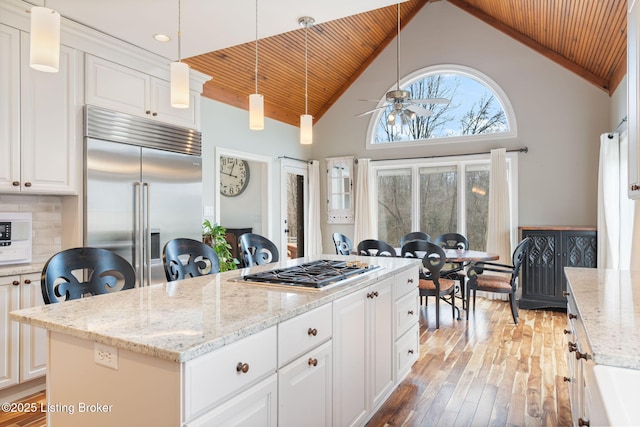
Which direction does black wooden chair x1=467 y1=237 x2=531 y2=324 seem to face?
to the viewer's left

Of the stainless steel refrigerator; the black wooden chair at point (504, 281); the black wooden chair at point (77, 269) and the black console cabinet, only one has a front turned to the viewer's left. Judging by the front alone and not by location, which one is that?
the black wooden chair at point (504, 281)

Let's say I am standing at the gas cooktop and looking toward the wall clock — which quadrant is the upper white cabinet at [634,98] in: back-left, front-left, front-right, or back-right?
back-right

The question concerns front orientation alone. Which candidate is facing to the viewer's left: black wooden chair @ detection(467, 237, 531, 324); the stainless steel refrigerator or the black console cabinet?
the black wooden chair

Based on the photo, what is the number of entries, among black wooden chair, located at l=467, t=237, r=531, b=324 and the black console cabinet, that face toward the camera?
1

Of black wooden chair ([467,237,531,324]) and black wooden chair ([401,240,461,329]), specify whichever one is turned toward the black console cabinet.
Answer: black wooden chair ([401,240,461,329])

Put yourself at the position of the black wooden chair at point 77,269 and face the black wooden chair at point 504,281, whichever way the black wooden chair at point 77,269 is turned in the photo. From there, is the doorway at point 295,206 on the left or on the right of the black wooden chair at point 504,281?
left

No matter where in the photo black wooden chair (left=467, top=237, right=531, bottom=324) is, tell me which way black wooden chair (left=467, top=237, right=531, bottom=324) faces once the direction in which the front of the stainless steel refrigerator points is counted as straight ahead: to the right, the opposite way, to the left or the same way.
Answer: the opposite way

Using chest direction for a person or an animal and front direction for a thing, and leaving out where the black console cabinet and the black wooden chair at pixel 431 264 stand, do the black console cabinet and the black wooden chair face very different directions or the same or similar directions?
very different directions
